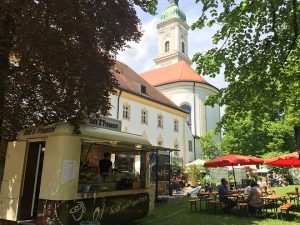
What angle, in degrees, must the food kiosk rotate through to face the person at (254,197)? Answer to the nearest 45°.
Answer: approximately 45° to its left

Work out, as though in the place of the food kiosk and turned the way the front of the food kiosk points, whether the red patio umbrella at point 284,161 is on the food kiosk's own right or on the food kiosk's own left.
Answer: on the food kiosk's own left

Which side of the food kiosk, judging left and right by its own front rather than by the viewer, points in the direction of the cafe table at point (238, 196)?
left

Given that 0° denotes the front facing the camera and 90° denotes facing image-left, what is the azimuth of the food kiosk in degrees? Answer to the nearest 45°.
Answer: approximately 315°
